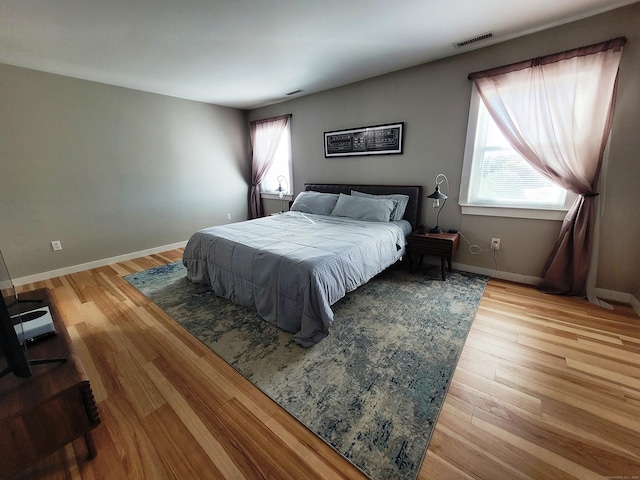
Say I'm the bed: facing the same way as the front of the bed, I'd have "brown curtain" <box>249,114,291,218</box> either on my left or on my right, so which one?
on my right

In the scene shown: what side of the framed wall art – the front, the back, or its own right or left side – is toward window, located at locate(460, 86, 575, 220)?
left

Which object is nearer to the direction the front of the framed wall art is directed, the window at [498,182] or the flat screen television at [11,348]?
the flat screen television

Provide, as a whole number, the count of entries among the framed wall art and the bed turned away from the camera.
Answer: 0

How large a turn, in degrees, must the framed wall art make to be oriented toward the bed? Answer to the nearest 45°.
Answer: approximately 45° to its left

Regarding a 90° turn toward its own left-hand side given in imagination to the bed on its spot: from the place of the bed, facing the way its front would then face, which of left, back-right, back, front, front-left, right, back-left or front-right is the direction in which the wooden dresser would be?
right

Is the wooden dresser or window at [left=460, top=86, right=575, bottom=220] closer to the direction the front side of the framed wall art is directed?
the wooden dresser

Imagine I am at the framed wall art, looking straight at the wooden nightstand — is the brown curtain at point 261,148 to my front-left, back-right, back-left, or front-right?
back-right

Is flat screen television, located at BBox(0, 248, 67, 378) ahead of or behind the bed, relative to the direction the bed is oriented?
ahead

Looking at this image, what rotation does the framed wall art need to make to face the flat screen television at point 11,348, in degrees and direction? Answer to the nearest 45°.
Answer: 0° — it already faces it

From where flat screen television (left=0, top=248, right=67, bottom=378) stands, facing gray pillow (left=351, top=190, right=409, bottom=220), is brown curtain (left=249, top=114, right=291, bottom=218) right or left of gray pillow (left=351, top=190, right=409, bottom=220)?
left

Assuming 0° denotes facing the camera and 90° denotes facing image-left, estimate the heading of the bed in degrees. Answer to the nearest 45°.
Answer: approximately 45°

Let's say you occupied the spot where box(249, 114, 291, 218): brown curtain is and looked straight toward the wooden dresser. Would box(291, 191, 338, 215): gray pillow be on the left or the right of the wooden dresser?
left
